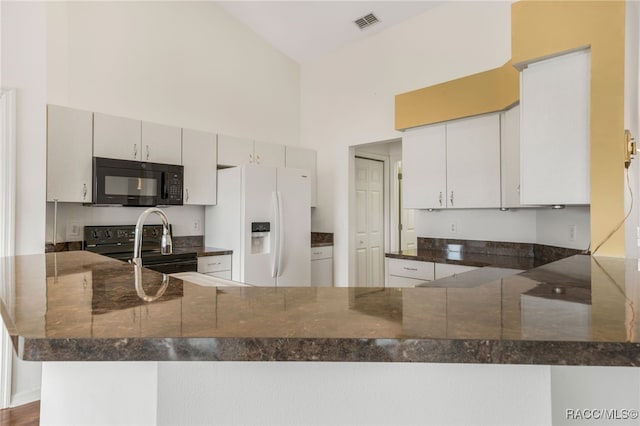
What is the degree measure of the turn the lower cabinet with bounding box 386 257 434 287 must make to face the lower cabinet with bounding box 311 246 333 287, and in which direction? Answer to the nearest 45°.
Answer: approximately 90° to its right

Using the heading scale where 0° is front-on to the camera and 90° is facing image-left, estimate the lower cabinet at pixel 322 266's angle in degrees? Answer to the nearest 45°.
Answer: approximately 315°

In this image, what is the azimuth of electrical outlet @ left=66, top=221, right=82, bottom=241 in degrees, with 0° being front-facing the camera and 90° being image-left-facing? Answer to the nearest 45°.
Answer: approximately 0°

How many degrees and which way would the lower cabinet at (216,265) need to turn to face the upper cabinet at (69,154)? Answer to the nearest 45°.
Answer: approximately 135° to its right

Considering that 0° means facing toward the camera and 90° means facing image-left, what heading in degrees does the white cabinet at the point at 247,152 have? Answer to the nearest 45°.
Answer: approximately 315°

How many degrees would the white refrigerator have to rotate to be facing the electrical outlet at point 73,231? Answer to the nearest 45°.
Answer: approximately 135° to its right

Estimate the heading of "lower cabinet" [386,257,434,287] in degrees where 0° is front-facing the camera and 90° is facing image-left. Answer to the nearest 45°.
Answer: approximately 45°

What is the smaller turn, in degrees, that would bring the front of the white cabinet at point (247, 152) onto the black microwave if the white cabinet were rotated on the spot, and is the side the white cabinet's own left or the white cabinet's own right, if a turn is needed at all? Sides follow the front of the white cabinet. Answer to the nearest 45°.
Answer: approximately 90° to the white cabinet's own right
